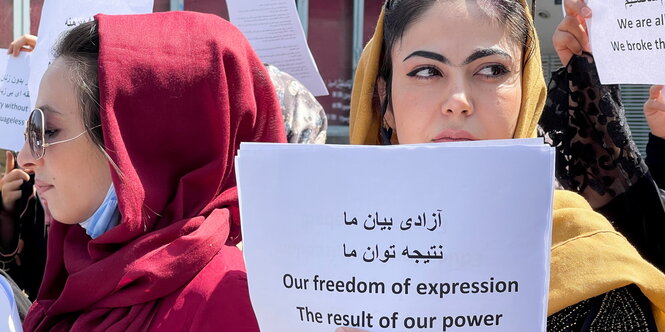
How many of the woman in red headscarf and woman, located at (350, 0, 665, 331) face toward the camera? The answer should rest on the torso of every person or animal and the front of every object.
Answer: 1

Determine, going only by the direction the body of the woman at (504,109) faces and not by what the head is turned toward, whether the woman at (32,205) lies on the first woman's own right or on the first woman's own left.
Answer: on the first woman's own right

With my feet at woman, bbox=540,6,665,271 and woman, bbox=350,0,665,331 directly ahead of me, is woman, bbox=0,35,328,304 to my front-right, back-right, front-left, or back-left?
front-right

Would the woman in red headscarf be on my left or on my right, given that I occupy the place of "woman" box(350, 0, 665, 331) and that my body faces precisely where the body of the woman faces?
on my right

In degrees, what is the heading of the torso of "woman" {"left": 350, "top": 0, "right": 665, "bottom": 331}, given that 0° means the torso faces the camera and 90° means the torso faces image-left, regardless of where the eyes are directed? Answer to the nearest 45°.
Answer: approximately 0°

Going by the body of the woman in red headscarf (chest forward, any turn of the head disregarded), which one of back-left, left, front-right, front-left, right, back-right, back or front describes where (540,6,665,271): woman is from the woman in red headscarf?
back

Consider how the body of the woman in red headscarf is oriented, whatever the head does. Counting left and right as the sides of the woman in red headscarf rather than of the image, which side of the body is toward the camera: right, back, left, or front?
left

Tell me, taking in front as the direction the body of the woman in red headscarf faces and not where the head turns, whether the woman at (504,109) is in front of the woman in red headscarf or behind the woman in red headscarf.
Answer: behind
